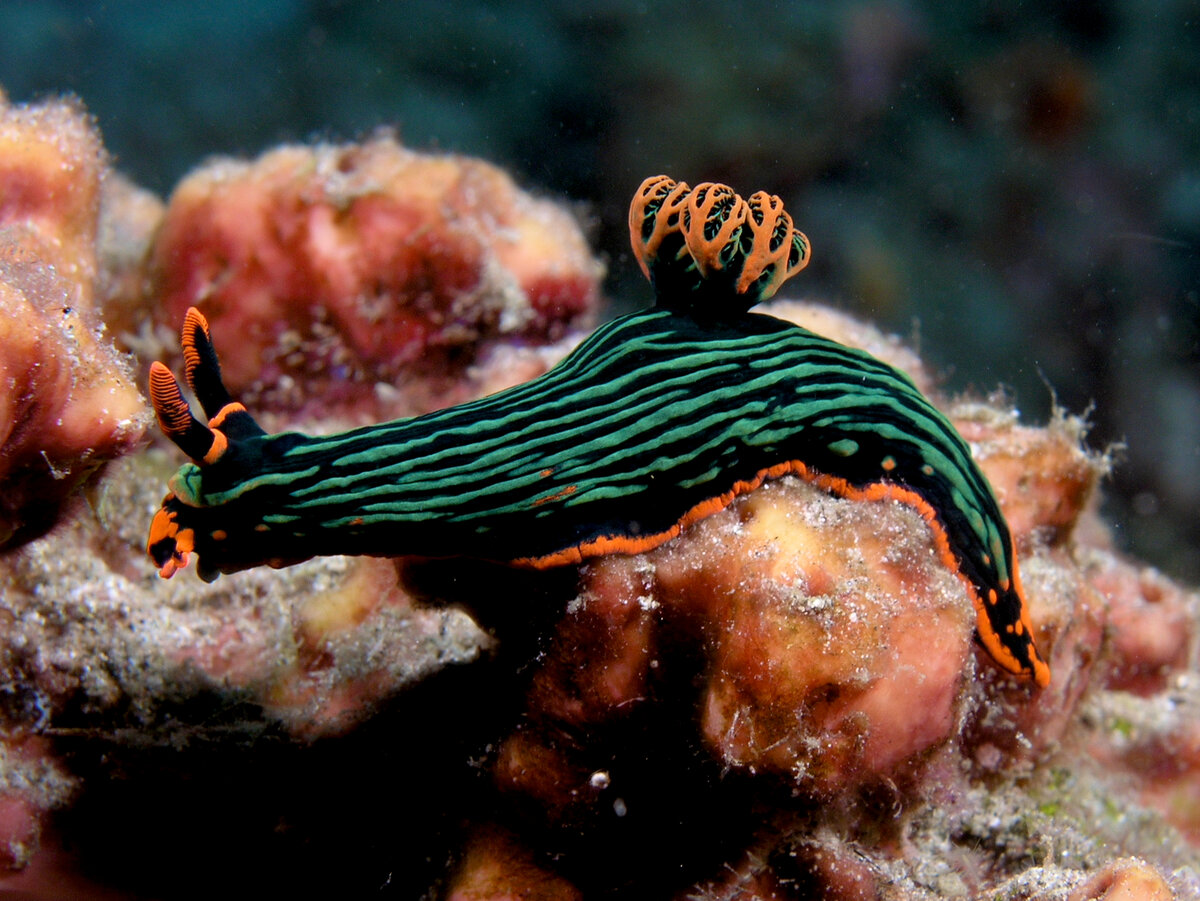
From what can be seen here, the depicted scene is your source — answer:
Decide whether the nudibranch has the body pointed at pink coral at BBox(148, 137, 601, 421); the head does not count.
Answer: no

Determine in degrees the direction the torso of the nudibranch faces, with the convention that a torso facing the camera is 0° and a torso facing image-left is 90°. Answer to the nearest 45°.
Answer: approximately 90°

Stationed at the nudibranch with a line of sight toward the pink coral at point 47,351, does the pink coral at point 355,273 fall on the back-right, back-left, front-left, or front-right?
front-right

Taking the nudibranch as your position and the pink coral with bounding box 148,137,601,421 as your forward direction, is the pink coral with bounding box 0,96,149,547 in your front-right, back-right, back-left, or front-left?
front-left

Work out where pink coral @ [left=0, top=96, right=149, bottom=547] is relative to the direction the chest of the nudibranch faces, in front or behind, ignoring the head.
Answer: in front
